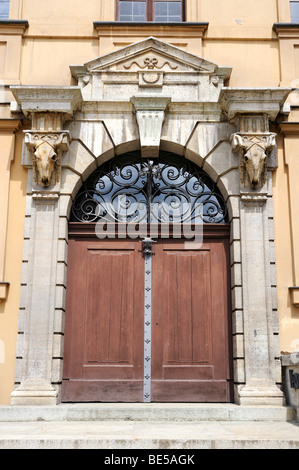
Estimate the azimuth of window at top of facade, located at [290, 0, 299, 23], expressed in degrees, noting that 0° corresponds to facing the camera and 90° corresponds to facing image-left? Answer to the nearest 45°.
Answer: approximately 0°

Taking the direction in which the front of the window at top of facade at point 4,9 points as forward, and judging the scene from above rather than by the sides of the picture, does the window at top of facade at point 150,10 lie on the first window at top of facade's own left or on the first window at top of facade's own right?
on the first window at top of facade's own left

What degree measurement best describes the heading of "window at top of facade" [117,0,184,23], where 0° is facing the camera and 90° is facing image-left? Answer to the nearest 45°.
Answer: approximately 0°

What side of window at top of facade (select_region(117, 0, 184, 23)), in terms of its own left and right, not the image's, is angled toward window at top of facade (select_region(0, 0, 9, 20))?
right

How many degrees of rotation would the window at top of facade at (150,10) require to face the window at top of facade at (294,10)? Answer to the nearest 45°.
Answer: approximately 90° to its left
